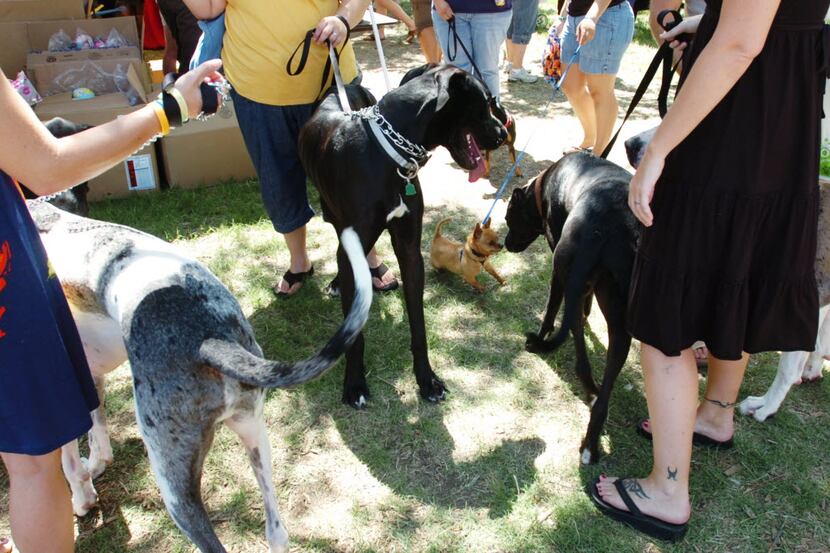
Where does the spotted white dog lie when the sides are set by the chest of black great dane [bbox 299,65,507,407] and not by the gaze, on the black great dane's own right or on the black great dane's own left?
on the black great dane's own right

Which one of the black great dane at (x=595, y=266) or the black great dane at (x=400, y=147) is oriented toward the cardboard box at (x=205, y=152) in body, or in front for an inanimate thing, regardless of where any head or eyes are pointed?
the black great dane at (x=595, y=266)

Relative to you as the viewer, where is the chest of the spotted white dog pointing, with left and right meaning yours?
facing away from the viewer and to the left of the viewer

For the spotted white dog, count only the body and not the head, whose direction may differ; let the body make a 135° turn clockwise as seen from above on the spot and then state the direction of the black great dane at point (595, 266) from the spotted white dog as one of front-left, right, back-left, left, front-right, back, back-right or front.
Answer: front

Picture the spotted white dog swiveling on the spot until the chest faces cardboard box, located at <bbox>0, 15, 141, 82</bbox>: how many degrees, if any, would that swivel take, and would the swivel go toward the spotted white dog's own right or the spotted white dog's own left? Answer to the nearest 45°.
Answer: approximately 45° to the spotted white dog's own right

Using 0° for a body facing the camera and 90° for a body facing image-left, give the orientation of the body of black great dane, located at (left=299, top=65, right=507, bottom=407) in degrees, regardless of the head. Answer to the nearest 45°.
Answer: approximately 315°

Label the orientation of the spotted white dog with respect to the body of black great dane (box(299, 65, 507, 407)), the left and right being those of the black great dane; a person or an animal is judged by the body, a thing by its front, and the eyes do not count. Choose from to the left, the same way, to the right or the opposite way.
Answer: the opposite way

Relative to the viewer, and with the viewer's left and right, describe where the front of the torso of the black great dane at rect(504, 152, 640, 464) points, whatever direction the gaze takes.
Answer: facing away from the viewer and to the left of the viewer
